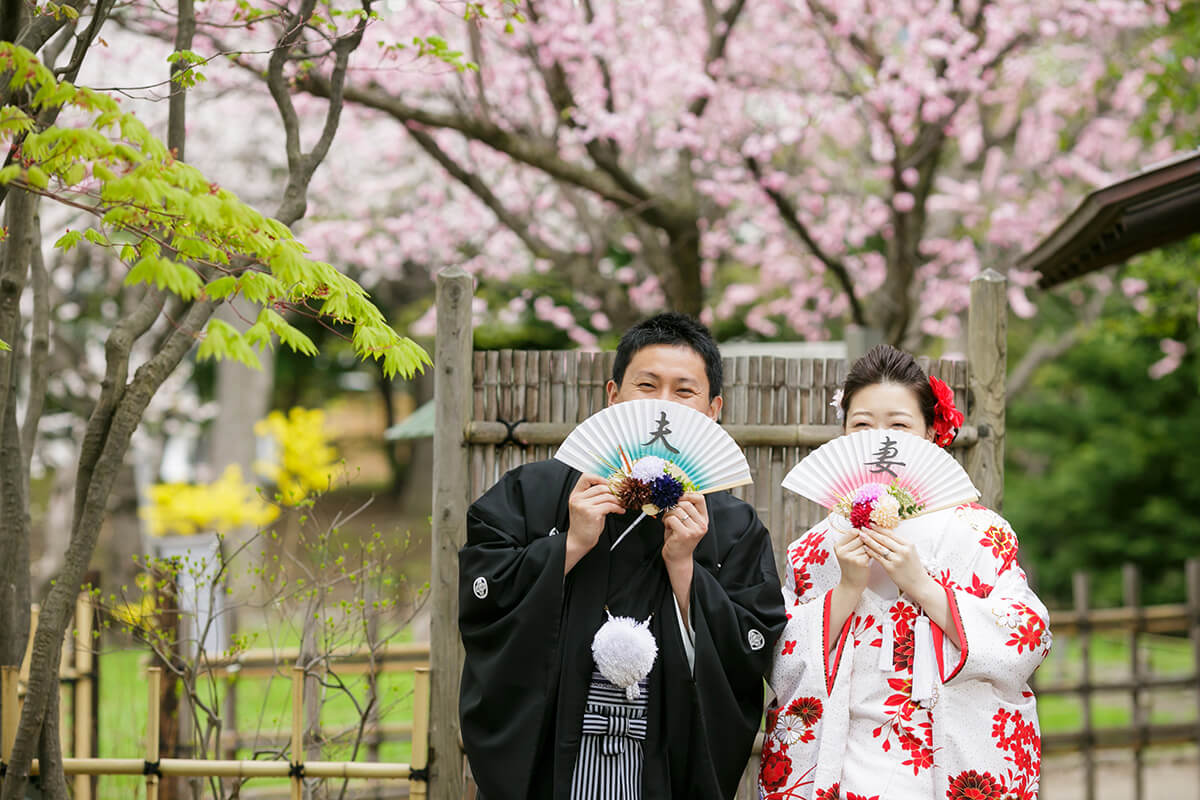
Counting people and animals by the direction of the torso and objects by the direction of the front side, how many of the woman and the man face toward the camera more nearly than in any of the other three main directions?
2

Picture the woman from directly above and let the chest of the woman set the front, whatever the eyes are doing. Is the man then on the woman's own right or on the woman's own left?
on the woman's own right

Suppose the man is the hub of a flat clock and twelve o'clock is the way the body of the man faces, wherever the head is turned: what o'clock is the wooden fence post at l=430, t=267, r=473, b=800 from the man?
The wooden fence post is roughly at 5 o'clock from the man.

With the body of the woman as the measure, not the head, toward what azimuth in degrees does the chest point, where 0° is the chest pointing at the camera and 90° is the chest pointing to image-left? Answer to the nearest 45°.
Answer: approximately 0°

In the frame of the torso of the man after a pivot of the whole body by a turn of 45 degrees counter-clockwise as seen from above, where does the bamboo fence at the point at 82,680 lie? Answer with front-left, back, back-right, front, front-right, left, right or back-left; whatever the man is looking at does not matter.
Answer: back

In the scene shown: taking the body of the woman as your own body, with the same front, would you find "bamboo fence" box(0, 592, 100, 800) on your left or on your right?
on your right

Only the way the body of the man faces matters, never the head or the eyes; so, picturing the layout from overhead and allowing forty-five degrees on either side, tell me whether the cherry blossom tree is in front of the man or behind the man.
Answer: behind

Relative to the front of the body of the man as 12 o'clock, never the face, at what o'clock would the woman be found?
The woman is roughly at 9 o'clock from the man.

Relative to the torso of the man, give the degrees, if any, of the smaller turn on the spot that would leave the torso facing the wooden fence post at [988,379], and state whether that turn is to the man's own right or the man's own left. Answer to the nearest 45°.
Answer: approximately 135° to the man's own left
